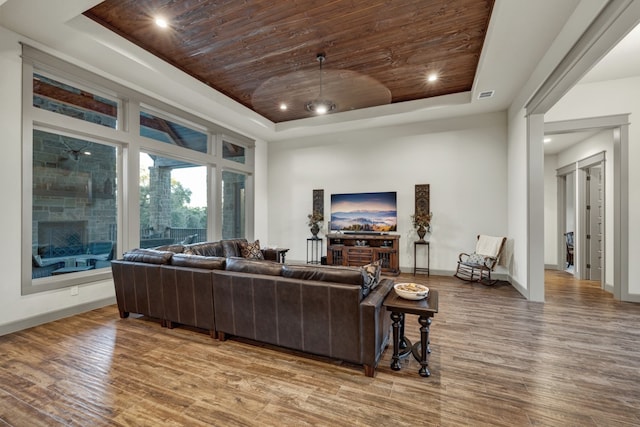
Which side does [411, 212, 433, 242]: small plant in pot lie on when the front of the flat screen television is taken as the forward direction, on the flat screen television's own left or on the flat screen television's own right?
on the flat screen television's own left

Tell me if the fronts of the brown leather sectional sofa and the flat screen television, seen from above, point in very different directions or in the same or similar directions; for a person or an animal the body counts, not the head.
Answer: very different directions

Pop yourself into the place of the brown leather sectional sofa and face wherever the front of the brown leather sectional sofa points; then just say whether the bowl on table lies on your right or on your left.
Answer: on your right

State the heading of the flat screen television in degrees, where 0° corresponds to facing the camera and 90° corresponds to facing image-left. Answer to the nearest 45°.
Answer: approximately 0°

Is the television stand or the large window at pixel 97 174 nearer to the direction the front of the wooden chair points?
the large window

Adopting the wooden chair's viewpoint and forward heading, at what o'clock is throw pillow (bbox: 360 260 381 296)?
The throw pillow is roughly at 11 o'clock from the wooden chair.

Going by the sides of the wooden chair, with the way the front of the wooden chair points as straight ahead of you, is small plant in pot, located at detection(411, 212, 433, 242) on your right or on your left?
on your right

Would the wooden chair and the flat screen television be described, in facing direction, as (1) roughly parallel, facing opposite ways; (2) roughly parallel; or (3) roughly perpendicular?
roughly perpendicular

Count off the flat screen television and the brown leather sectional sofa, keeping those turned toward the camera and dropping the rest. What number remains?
1

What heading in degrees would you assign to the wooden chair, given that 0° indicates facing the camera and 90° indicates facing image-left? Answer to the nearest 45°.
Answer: approximately 45°

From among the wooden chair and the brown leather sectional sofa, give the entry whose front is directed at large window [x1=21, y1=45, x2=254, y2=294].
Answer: the wooden chair

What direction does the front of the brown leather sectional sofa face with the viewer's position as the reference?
facing away from the viewer and to the right of the viewer
